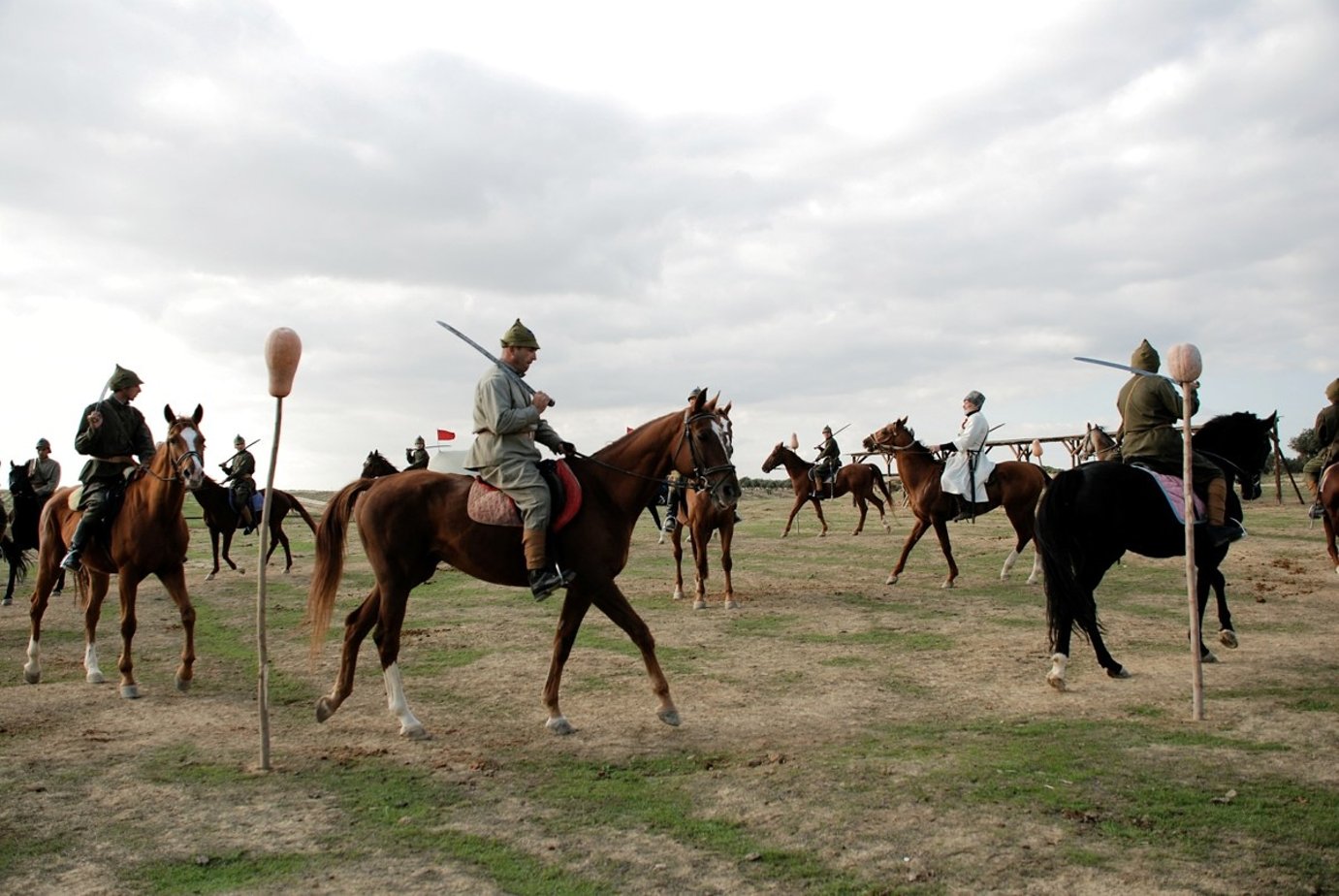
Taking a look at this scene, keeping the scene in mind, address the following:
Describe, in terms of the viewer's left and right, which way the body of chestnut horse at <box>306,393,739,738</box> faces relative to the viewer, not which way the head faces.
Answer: facing to the right of the viewer

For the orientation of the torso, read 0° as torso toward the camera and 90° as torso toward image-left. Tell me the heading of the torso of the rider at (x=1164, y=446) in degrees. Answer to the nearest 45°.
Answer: approximately 225°

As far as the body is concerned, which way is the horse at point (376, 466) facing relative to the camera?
to the viewer's left

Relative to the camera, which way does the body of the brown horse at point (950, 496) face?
to the viewer's left

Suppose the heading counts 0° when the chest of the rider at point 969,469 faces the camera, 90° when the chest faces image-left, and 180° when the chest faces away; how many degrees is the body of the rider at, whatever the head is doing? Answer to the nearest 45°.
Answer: approximately 90°

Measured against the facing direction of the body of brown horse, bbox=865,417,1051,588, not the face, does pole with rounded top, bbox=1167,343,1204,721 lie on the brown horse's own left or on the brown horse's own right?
on the brown horse's own left

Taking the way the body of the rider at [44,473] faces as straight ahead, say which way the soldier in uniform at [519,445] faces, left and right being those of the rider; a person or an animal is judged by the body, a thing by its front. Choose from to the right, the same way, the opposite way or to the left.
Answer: to the left

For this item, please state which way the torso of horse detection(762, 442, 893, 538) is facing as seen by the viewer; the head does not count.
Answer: to the viewer's left

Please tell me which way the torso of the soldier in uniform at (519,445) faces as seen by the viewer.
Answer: to the viewer's right

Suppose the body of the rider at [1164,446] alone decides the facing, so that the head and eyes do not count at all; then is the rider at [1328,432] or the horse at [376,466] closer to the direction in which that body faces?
the rider

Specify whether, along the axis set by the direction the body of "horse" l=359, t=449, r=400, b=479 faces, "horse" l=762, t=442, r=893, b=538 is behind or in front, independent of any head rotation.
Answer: behind

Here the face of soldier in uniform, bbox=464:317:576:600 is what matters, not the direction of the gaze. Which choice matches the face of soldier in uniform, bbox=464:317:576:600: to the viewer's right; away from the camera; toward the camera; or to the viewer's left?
to the viewer's right

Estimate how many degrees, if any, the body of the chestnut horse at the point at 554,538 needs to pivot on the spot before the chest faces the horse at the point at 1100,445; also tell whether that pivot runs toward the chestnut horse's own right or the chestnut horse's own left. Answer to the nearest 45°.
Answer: approximately 45° to the chestnut horse's own left
